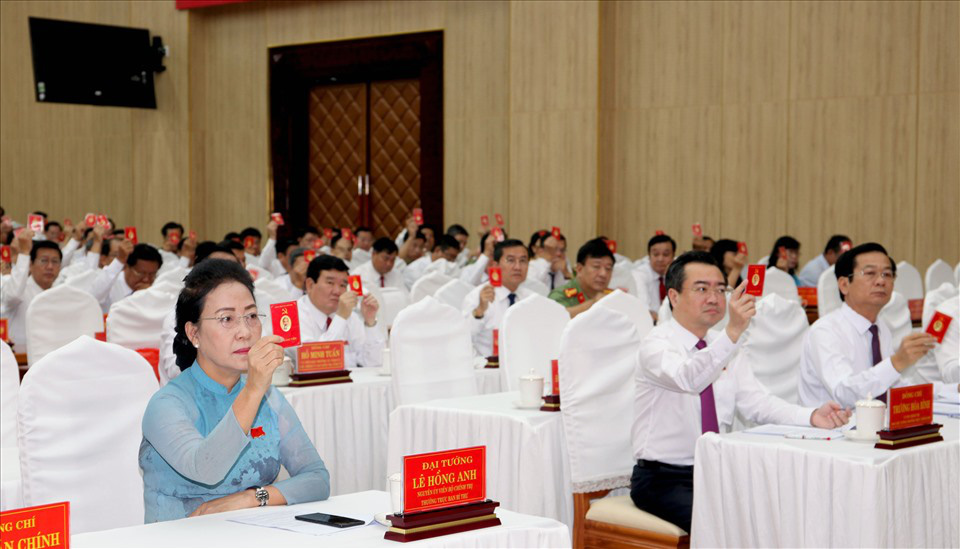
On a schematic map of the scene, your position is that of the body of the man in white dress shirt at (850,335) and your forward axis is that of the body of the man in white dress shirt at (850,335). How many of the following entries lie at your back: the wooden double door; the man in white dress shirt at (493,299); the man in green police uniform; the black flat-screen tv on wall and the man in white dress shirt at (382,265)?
5

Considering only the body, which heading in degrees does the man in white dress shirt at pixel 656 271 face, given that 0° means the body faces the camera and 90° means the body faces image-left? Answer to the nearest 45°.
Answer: approximately 315°

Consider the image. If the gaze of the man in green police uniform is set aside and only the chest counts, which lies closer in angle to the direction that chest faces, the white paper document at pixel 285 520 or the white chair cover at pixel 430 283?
the white paper document

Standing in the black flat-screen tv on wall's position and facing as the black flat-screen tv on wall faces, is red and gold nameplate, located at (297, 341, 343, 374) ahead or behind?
ahead

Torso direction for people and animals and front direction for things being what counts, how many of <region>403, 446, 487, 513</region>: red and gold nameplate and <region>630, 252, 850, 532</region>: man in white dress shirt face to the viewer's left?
0

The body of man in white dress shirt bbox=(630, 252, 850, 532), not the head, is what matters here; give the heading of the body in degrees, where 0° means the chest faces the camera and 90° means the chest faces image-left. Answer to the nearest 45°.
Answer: approximately 315°

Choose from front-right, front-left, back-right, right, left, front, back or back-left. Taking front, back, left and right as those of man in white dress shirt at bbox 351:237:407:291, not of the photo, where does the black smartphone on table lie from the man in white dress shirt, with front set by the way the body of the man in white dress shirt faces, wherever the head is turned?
front-right

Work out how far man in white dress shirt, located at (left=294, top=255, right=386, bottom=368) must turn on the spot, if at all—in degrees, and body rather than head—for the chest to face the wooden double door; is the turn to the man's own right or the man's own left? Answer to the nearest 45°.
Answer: approximately 135° to the man's own left
